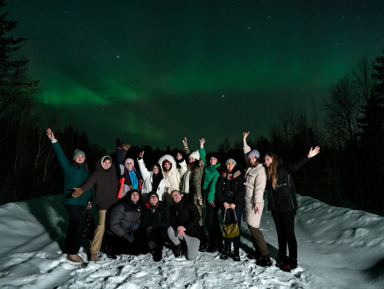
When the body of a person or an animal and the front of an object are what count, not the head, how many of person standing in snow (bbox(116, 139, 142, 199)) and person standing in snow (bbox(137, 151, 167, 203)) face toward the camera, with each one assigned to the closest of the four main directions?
2

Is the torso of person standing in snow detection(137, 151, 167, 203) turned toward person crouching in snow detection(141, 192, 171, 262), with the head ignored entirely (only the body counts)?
yes

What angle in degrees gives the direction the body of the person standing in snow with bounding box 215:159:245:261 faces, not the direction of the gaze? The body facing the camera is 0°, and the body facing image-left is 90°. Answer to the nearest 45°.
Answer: approximately 0°

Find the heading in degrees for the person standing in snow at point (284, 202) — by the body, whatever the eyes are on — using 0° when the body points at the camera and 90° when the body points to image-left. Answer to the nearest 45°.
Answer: approximately 45°

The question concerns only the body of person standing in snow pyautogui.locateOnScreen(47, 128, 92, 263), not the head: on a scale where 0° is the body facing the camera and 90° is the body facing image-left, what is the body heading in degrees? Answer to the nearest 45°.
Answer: approximately 315°

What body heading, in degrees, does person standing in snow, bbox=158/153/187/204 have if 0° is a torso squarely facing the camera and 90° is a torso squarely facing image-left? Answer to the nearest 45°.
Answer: approximately 0°

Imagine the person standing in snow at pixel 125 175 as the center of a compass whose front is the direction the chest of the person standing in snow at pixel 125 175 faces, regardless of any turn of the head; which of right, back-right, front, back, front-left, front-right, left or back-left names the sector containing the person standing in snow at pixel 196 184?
left

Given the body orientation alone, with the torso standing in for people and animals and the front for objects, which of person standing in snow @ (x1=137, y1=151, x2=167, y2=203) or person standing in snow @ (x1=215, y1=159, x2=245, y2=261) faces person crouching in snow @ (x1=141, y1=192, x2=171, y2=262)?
person standing in snow @ (x1=137, y1=151, x2=167, y2=203)
